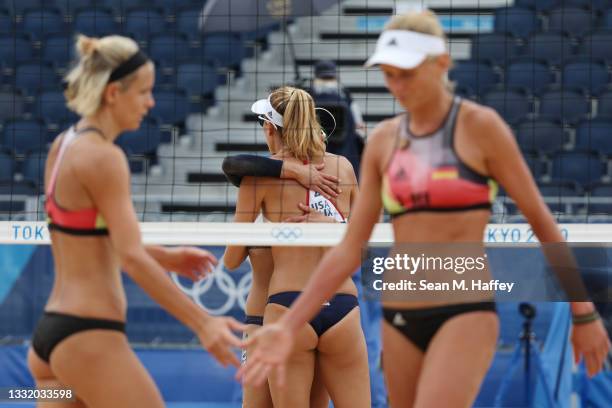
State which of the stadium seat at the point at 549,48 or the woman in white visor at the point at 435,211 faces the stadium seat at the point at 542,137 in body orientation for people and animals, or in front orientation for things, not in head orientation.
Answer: the stadium seat at the point at 549,48

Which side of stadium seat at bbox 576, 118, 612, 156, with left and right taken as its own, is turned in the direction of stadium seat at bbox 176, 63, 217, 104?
right

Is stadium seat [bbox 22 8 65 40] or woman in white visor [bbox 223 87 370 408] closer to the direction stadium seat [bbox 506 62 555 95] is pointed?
the woman in white visor

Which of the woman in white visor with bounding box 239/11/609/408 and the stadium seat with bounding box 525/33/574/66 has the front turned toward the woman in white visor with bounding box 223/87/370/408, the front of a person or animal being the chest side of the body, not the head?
the stadium seat

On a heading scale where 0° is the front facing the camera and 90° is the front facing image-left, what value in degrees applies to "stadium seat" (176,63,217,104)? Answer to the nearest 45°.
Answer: approximately 0°

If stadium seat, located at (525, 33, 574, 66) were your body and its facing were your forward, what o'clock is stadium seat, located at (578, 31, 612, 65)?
stadium seat, located at (578, 31, 612, 65) is roughly at 9 o'clock from stadium seat, located at (525, 33, 574, 66).

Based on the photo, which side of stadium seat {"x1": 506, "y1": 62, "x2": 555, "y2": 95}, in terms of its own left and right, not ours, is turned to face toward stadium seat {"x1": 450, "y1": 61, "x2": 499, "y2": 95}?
right

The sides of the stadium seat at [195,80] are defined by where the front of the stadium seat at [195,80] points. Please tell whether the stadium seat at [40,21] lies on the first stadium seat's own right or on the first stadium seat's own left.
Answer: on the first stadium seat's own right

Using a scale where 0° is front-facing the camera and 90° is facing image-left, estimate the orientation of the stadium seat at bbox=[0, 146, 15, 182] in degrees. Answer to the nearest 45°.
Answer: approximately 0°

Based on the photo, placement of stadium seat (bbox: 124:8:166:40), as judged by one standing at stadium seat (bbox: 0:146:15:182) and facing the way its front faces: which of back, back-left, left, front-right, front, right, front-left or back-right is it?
back-left

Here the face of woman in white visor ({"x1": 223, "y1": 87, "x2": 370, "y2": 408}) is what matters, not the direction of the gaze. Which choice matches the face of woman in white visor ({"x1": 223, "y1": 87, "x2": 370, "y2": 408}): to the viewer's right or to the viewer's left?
to the viewer's left
